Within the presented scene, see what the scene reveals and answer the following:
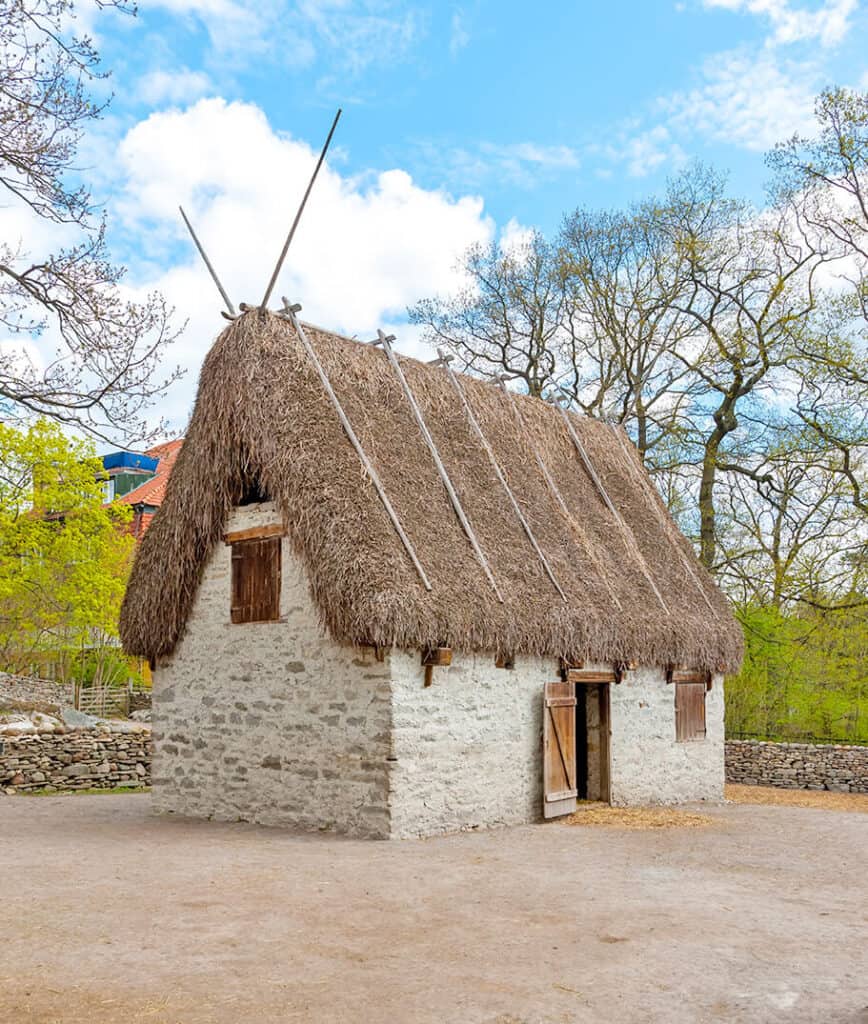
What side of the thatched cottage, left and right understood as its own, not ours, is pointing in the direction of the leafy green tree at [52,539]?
back

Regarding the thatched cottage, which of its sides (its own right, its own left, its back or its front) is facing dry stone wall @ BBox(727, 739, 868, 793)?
left

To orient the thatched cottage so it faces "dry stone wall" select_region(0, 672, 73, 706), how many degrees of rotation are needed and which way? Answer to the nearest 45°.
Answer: approximately 180°

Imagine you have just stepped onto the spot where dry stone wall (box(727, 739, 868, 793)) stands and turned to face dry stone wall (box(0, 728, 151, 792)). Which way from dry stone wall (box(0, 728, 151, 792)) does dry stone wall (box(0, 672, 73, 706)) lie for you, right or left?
right

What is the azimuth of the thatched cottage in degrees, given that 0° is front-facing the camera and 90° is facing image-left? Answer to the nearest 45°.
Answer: approximately 315°

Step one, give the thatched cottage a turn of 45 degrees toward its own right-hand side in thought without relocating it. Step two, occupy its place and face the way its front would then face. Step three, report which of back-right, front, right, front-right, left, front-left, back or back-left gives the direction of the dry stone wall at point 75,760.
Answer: back-right

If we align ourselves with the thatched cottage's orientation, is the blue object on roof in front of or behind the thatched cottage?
behind
